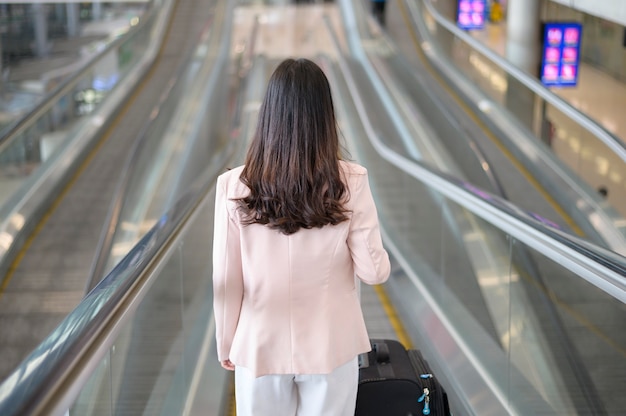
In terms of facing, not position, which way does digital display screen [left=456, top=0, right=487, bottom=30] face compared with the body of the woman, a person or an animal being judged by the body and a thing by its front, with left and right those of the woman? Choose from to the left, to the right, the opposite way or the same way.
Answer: the opposite way

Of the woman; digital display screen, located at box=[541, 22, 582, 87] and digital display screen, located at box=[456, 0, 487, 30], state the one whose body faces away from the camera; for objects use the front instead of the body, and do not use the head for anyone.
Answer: the woman

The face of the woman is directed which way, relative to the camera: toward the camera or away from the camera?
away from the camera

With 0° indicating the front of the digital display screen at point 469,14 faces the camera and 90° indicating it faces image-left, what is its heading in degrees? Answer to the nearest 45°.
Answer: approximately 0°

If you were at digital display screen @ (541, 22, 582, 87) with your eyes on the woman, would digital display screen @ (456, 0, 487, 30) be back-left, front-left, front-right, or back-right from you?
back-right

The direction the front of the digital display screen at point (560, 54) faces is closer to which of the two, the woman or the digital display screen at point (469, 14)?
the woman

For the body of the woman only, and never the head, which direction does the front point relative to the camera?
away from the camera

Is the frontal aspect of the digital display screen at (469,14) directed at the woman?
yes

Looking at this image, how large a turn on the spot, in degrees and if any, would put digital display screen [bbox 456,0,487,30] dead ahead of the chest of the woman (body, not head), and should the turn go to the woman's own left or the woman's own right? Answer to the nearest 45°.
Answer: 0° — they already face it

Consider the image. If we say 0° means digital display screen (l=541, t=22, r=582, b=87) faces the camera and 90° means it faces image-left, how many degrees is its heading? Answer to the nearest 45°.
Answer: approximately 0°

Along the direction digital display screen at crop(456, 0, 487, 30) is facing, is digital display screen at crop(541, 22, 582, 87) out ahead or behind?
ahead

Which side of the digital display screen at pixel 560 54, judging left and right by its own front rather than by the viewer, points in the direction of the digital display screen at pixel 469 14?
back

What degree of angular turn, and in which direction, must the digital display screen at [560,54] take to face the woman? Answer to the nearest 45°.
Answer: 0° — it already faces them

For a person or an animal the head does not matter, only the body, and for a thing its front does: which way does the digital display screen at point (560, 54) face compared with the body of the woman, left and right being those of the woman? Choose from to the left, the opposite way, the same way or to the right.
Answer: the opposite way

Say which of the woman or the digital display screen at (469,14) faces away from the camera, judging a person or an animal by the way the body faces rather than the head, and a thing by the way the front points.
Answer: the woman
